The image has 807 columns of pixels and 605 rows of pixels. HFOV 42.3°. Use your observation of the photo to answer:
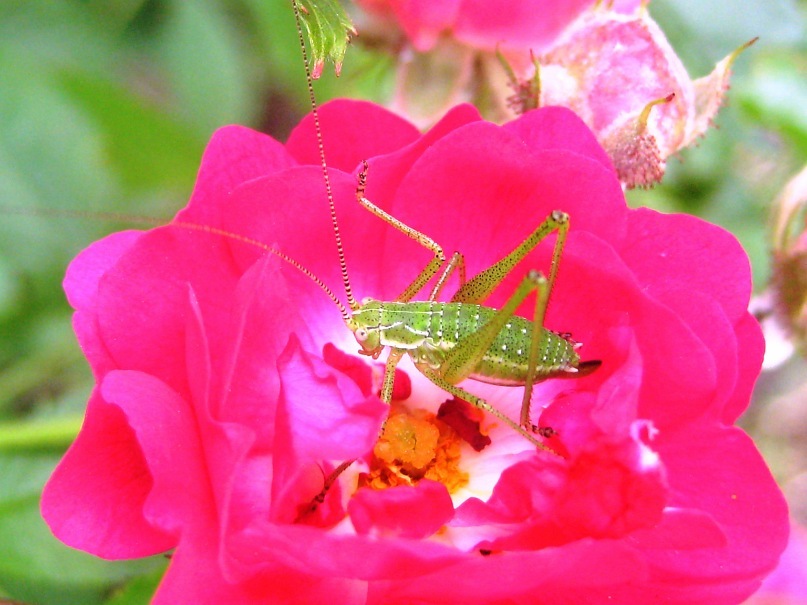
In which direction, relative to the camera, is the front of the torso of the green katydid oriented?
to the viewer's left
